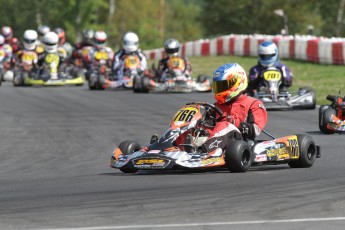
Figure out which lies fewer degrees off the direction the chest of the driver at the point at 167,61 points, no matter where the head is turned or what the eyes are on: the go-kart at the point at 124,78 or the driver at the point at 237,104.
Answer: the driver

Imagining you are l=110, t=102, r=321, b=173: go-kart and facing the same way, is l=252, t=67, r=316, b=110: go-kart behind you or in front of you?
behind

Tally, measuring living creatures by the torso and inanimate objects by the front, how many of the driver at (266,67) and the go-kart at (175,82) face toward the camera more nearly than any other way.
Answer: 2

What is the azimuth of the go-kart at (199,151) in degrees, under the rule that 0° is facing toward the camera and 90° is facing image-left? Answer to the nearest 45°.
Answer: approximately 45°

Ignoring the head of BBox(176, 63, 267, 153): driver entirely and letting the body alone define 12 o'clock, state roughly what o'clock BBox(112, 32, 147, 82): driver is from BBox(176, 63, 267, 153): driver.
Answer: BBox(112, 32, 147, 82): driver is roughly at 4 o'clock from BBox(176, 63, 267, 153): driver.

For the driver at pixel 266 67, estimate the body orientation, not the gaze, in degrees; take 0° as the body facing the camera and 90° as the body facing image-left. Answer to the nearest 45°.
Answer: approximately 0°

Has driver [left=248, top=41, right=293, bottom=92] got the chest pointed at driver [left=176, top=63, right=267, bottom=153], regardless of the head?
yes
